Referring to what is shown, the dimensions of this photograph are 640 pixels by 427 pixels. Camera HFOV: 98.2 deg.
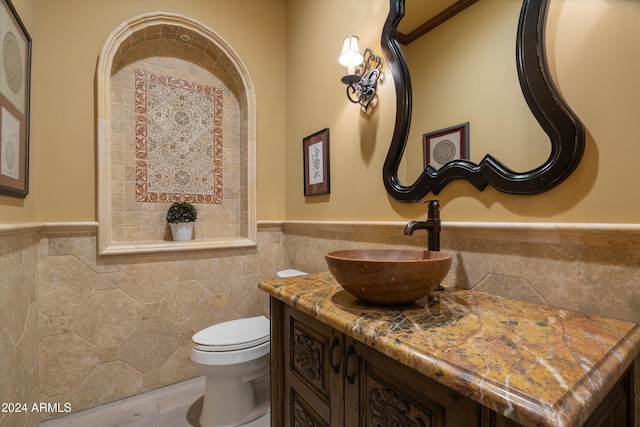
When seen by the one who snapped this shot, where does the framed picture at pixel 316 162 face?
facing the viewer and to the left of the viewer

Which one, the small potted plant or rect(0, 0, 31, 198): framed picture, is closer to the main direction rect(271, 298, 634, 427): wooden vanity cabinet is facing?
the framed picture

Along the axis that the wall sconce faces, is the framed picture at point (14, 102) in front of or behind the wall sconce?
in front

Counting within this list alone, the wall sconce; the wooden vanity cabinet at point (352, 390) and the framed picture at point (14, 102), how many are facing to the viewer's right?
1

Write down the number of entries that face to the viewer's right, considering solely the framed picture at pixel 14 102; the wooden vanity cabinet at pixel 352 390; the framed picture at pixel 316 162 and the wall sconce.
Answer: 1

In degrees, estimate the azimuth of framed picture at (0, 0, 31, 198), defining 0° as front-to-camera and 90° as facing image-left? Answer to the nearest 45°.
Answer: approximately 270°

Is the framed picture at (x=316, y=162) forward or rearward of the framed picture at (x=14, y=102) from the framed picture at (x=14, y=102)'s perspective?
forward

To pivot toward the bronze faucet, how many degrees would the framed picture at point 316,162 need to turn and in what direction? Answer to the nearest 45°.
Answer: approximately 90° to its left

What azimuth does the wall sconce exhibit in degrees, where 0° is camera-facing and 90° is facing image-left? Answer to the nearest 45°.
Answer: approximately 45°

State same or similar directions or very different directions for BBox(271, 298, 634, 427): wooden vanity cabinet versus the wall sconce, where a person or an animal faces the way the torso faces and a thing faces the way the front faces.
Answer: same or similar directions

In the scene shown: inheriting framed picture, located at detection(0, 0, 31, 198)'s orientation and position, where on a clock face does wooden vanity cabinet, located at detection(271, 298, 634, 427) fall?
The wooden vanity cabinet is roughly at 2 o'clock from the framed picture.

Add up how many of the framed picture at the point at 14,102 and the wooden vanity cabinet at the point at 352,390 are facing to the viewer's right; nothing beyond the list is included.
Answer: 1

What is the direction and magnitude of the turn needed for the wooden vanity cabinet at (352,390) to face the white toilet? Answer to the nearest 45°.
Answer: approximately 90° to its right
